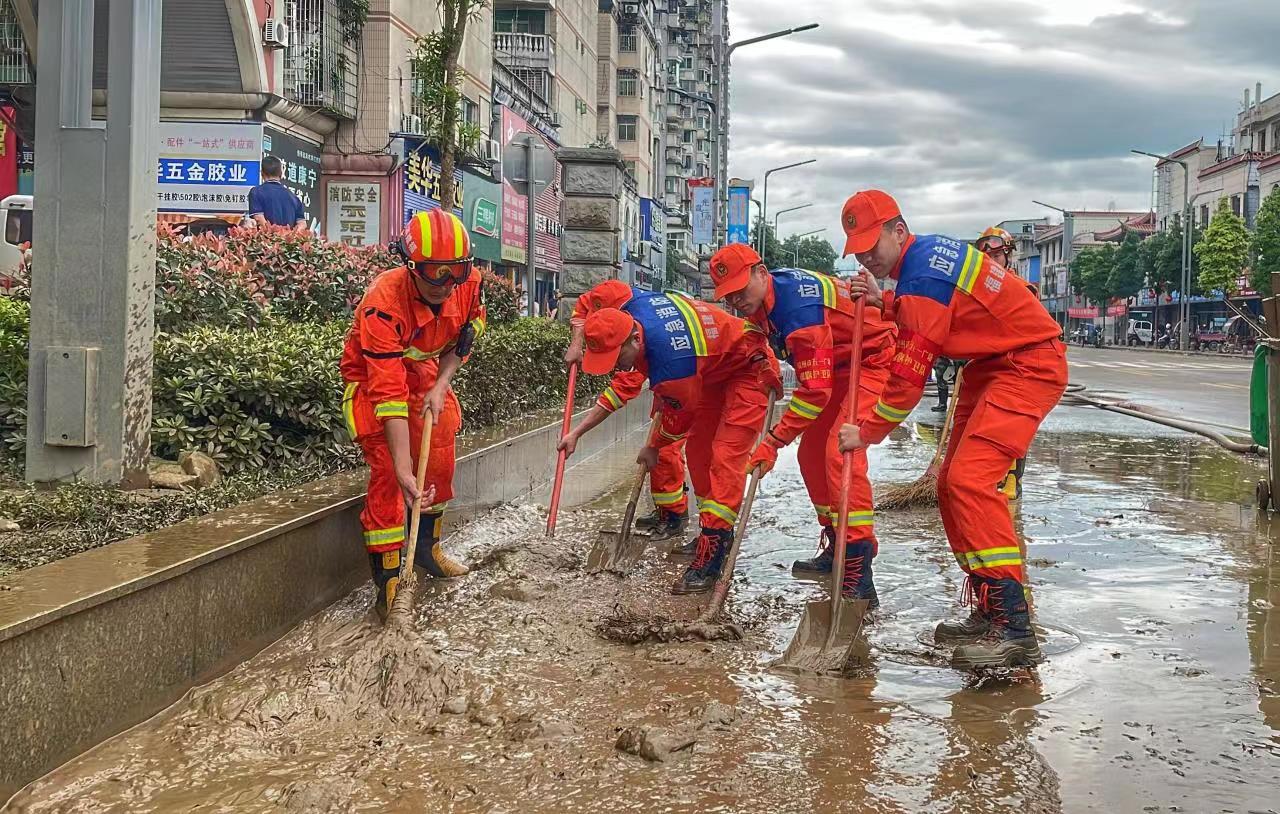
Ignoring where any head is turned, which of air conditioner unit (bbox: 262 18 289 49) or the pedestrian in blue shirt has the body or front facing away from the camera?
the pedestrian in blue shirt

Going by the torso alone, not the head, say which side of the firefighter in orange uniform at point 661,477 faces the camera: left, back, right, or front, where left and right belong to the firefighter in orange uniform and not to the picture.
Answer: left

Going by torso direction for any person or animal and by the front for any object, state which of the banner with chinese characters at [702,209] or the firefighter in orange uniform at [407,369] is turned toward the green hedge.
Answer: the banner with chinese characters

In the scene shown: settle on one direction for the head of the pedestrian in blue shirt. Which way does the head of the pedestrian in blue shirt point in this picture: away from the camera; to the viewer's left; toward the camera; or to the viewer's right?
away from the camera

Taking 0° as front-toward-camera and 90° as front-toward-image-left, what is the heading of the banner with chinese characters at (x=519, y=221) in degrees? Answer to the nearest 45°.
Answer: approximately 315°

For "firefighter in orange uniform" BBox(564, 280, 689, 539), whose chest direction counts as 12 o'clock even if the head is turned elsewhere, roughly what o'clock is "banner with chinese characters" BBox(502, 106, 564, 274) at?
The banner with chinese characters is roughly at 3 o'clock from the firefighter in orange uniform.

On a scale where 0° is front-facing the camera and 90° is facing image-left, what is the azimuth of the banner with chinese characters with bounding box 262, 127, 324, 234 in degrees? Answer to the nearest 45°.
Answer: approximately 315°

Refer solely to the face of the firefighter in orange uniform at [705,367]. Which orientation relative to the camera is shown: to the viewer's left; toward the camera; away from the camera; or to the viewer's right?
to the viewer's left

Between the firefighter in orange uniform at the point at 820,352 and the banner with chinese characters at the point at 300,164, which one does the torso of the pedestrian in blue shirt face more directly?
the banner with chinese characters

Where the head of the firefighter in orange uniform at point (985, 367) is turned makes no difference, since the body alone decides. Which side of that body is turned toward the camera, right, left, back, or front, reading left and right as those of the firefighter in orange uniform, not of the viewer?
left

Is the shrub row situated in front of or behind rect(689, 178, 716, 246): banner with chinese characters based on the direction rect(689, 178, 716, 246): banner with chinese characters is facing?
in front

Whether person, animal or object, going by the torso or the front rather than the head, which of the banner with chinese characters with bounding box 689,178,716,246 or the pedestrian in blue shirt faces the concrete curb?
the banner with chinese characters

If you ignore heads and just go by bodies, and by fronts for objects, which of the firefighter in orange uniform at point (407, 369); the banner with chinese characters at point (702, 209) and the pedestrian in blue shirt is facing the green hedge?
the banner with chinese characters

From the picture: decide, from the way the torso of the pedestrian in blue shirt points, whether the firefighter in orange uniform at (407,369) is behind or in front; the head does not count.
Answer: behind

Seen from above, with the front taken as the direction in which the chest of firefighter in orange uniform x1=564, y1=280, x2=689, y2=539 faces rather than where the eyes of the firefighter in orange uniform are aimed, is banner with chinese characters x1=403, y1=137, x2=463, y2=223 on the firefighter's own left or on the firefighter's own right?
on the firefighter's own right
